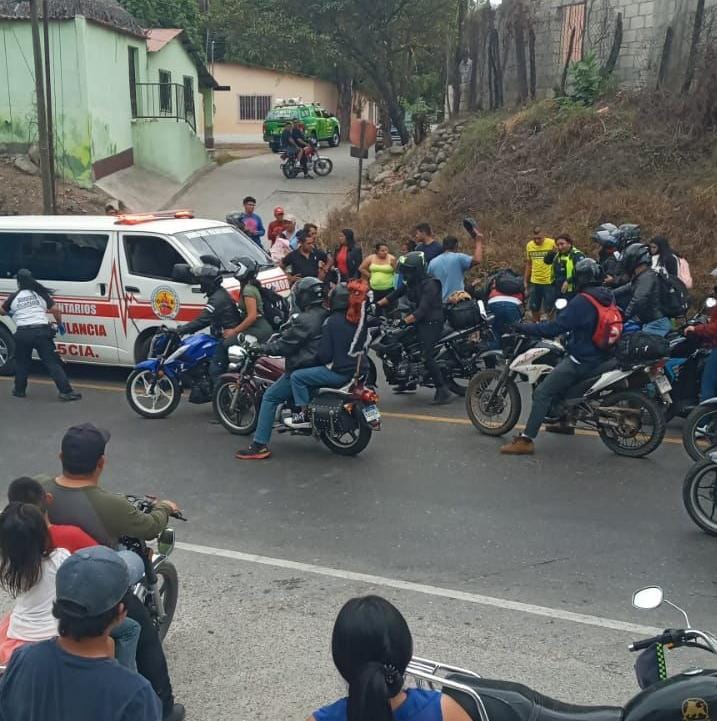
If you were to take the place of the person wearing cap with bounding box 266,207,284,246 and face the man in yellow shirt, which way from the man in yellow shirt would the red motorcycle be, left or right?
right

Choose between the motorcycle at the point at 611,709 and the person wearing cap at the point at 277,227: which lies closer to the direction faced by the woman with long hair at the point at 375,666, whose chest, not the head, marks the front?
the person wearing cap

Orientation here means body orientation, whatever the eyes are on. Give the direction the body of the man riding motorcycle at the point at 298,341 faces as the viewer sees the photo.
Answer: to the viewer's left

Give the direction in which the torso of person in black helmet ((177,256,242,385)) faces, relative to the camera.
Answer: to the viewer's left

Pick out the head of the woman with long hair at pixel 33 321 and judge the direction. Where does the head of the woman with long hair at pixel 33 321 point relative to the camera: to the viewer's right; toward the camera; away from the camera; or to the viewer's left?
away from the camera

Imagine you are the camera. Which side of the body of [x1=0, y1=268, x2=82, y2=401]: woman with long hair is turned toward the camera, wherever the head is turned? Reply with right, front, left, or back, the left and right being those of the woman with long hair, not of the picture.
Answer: back

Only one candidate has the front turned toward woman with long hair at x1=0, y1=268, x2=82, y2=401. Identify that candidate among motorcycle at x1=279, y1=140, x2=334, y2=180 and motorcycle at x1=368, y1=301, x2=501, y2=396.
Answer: motorcycle at x1=368, y1=301, x2=501, y2=396

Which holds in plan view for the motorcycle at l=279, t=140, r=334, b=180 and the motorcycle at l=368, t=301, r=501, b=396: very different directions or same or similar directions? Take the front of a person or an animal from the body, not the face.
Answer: very different directions

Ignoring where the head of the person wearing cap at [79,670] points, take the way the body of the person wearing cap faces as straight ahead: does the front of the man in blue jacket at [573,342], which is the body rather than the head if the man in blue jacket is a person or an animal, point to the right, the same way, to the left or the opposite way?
to the left

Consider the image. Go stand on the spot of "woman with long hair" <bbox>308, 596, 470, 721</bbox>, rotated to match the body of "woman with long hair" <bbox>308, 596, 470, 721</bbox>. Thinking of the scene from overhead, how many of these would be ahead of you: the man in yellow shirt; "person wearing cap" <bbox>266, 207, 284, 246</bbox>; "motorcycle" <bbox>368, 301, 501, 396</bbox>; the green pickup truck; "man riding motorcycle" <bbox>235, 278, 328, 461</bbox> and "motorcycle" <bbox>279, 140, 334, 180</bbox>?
6

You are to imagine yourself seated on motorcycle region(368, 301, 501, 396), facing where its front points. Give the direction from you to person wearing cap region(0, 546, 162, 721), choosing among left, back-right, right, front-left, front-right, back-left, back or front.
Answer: left

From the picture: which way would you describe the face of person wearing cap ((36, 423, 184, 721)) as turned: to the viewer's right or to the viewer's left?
to the viewer's right

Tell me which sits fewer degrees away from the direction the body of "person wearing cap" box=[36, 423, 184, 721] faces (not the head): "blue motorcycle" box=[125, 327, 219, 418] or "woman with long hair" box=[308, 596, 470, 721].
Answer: the blue motorcycle

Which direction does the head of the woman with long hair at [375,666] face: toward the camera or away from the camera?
away from the camera

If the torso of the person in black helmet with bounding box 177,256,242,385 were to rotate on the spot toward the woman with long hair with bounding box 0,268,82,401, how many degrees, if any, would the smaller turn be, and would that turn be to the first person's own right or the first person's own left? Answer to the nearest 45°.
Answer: approximately 45° to the first person's own right

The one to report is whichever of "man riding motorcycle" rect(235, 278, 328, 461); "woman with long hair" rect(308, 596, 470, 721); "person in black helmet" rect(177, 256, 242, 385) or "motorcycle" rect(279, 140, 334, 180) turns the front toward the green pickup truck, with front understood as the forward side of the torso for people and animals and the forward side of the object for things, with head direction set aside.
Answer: the woman with long hair

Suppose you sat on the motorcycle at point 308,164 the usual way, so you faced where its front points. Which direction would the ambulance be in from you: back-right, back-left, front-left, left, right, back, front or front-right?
right

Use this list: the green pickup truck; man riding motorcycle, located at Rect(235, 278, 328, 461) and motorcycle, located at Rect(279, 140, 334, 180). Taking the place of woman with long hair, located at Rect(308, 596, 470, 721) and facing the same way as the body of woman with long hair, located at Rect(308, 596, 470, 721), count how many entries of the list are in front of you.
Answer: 3

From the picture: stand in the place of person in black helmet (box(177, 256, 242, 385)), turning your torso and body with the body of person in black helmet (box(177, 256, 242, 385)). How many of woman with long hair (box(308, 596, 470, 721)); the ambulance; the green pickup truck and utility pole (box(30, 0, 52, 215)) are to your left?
1
